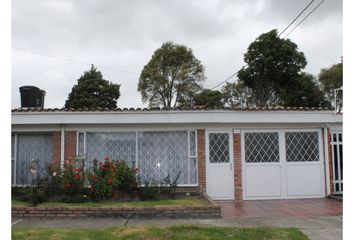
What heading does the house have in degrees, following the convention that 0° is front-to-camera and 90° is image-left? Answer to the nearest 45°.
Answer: approximately 0°

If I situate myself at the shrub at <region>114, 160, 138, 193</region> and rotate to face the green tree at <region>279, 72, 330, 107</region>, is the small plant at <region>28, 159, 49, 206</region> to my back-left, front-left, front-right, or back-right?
back-left

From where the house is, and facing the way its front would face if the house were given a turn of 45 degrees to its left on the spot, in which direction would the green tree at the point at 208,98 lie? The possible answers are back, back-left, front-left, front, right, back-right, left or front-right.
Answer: back-left

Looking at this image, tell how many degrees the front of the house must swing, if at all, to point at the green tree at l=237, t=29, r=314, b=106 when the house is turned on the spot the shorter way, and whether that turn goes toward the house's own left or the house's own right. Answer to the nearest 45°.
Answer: approximately 180°

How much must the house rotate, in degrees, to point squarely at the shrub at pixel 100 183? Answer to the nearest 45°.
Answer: approximately 45° to its right

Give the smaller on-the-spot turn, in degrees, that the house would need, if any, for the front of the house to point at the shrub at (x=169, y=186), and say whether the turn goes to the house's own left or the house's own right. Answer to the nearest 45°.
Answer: approximately 45° to the house's own right

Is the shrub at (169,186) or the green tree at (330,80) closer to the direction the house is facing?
the shrub

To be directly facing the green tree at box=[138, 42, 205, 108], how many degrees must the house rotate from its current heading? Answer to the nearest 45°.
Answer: approximately 180°

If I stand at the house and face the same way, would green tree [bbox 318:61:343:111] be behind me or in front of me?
behind

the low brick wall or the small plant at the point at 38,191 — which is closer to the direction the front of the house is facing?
the low brick wall
